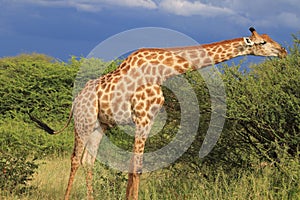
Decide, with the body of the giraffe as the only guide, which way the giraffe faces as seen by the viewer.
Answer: to the viewer's right
